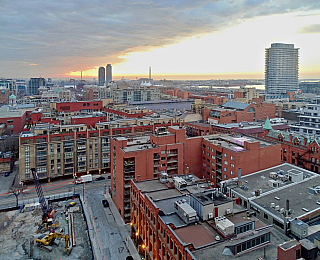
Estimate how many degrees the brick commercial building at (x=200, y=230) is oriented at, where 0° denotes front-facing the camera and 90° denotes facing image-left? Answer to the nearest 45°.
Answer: approximately 45°
